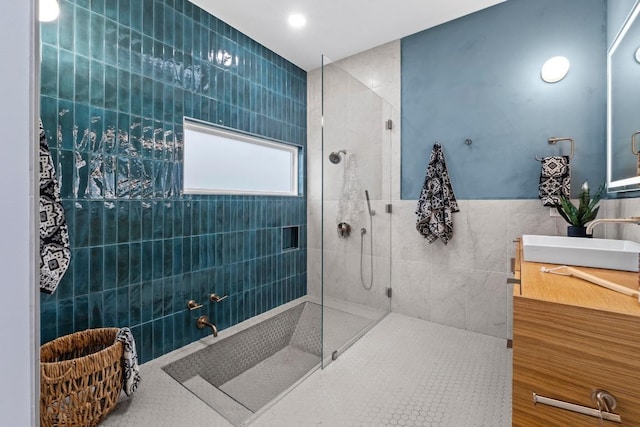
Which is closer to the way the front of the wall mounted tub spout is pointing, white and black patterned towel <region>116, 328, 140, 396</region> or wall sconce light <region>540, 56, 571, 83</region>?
the wall sconce light

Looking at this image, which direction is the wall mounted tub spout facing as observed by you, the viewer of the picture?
facing the viewer and to the right of the viewer

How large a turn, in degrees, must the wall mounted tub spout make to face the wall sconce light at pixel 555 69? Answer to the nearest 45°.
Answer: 0° — it already faces it

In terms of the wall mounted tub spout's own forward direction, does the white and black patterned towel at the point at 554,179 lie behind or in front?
in front
